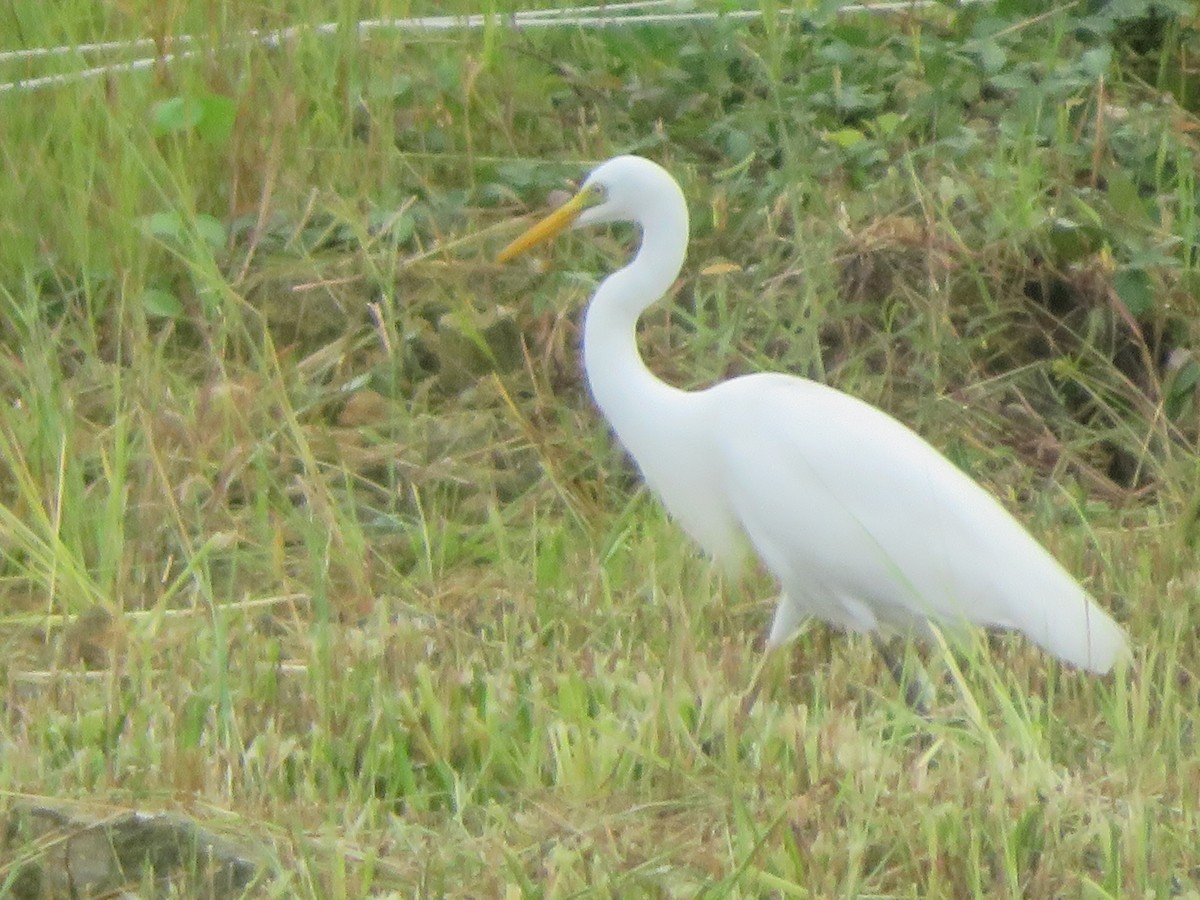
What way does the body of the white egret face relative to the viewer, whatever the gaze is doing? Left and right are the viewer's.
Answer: facing to the left of the viewer
